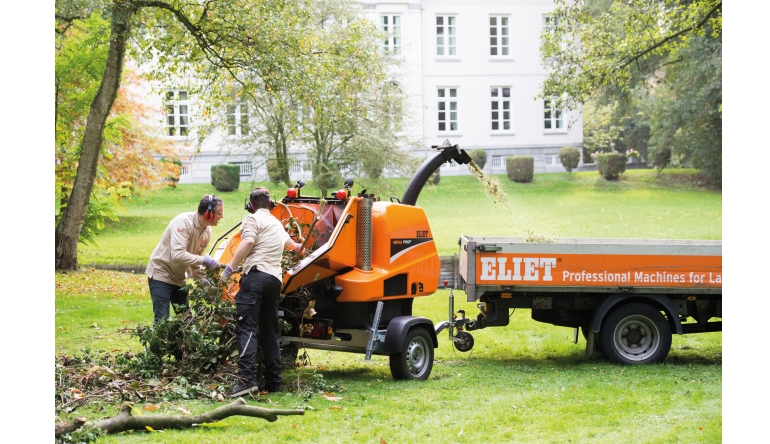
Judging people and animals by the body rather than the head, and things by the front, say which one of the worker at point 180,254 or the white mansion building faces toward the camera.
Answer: the white mansion building

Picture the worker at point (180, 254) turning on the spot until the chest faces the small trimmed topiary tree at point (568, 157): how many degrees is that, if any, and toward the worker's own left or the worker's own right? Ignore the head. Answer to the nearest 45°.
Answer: approximately 45° to the worker's own left

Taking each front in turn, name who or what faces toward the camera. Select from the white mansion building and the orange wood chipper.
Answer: the white mansion building

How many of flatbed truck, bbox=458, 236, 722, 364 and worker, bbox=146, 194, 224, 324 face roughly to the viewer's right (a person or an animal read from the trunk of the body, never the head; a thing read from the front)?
2

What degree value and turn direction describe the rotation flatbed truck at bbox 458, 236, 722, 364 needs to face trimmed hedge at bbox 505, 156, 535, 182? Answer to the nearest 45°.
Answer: approximately 90° to its left

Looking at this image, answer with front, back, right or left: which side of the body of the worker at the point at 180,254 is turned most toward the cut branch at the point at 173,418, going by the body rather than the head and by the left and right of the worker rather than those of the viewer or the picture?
right

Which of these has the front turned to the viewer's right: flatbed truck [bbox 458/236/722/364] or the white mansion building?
the flatbed truck

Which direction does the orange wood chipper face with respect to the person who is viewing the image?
facing away from the viewer and to the right of the viewer

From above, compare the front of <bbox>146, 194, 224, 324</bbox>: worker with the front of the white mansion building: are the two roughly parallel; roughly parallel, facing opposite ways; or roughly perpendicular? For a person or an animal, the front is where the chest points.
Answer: roughly perpendicular

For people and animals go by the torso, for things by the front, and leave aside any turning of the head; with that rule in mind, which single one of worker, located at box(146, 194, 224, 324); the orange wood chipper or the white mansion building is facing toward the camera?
the white mansion building

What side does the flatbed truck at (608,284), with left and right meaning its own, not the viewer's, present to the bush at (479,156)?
left

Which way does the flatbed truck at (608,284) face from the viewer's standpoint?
to the viewer's right

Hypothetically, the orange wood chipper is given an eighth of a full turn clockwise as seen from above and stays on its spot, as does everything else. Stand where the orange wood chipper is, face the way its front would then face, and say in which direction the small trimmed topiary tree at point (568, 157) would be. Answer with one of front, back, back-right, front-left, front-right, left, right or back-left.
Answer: left

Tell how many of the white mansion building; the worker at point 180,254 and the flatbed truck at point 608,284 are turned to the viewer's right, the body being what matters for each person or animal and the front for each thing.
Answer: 2

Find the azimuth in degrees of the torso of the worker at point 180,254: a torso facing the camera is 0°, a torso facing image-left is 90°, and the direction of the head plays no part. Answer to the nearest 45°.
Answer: approximately 270°

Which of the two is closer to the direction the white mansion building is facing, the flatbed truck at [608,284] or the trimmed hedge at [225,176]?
the flatbed truck

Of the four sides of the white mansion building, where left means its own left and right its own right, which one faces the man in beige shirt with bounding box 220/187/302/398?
front

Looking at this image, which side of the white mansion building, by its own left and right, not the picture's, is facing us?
front

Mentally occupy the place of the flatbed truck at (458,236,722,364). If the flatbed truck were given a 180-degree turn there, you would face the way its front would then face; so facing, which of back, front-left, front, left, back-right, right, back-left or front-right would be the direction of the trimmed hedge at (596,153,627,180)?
right

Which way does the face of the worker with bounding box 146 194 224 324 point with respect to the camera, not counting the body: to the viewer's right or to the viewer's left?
to the viewer's right
